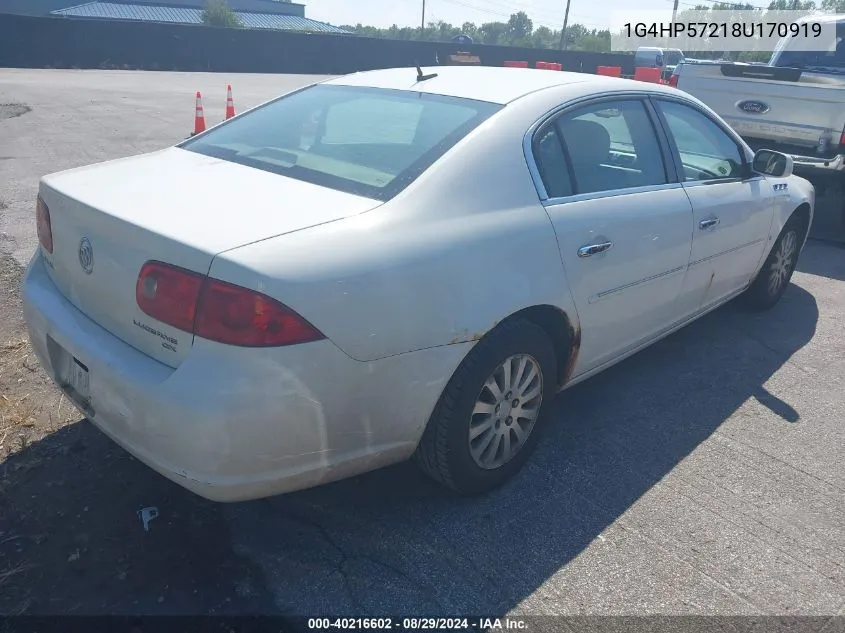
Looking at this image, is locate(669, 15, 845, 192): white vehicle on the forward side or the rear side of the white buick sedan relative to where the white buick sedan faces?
on the forward side

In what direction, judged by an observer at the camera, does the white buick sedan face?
facing away from the viewer and to the right of the viewer
